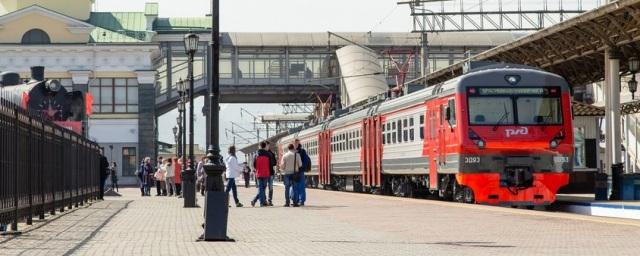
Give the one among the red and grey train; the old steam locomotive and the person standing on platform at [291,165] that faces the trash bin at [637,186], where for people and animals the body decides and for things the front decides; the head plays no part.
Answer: the old steam locomotive

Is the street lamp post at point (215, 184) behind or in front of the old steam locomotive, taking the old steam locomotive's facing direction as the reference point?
in front

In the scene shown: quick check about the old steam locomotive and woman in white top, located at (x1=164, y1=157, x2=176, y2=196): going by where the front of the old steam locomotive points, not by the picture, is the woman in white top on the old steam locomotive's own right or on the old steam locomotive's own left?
on the old steam locomotive's own left

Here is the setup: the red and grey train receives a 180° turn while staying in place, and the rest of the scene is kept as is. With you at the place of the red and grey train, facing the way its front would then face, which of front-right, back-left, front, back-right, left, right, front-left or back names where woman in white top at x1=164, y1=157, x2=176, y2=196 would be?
front-left

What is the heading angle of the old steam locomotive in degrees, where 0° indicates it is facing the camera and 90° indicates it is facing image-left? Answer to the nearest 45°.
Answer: approximately 315°

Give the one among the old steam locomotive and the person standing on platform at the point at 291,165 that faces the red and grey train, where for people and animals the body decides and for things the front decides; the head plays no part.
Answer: the old steam locomotive

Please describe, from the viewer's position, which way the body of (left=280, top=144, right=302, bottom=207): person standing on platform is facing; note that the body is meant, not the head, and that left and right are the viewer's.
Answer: facing away from the viewer

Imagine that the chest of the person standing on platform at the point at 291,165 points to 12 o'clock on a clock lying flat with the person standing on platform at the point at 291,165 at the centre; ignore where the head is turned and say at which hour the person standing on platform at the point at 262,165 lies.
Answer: the person standing on platform at the point at 262,165 is roughly at 9 o'clock from the person standing on platform at the point at 291,165.

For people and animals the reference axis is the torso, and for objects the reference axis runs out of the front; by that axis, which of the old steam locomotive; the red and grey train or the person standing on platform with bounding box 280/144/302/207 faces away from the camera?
the person standing on platform
